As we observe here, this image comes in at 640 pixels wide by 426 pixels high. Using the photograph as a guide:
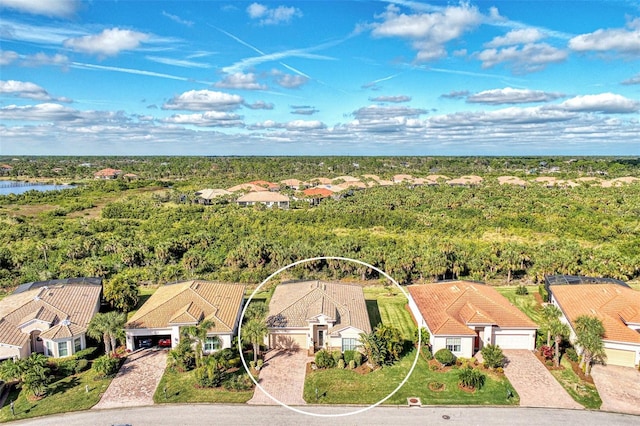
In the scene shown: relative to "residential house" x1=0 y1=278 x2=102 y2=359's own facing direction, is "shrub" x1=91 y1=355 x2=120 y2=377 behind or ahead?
ahead

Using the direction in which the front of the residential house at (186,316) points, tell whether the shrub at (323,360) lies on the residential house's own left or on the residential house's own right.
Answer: on the residential house's own left

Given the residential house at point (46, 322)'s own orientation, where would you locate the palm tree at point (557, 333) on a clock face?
The palm tree is roughly at 10 o'clock from the residential house.

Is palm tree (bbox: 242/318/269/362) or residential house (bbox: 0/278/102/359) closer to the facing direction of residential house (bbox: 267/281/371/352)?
the palm tree
